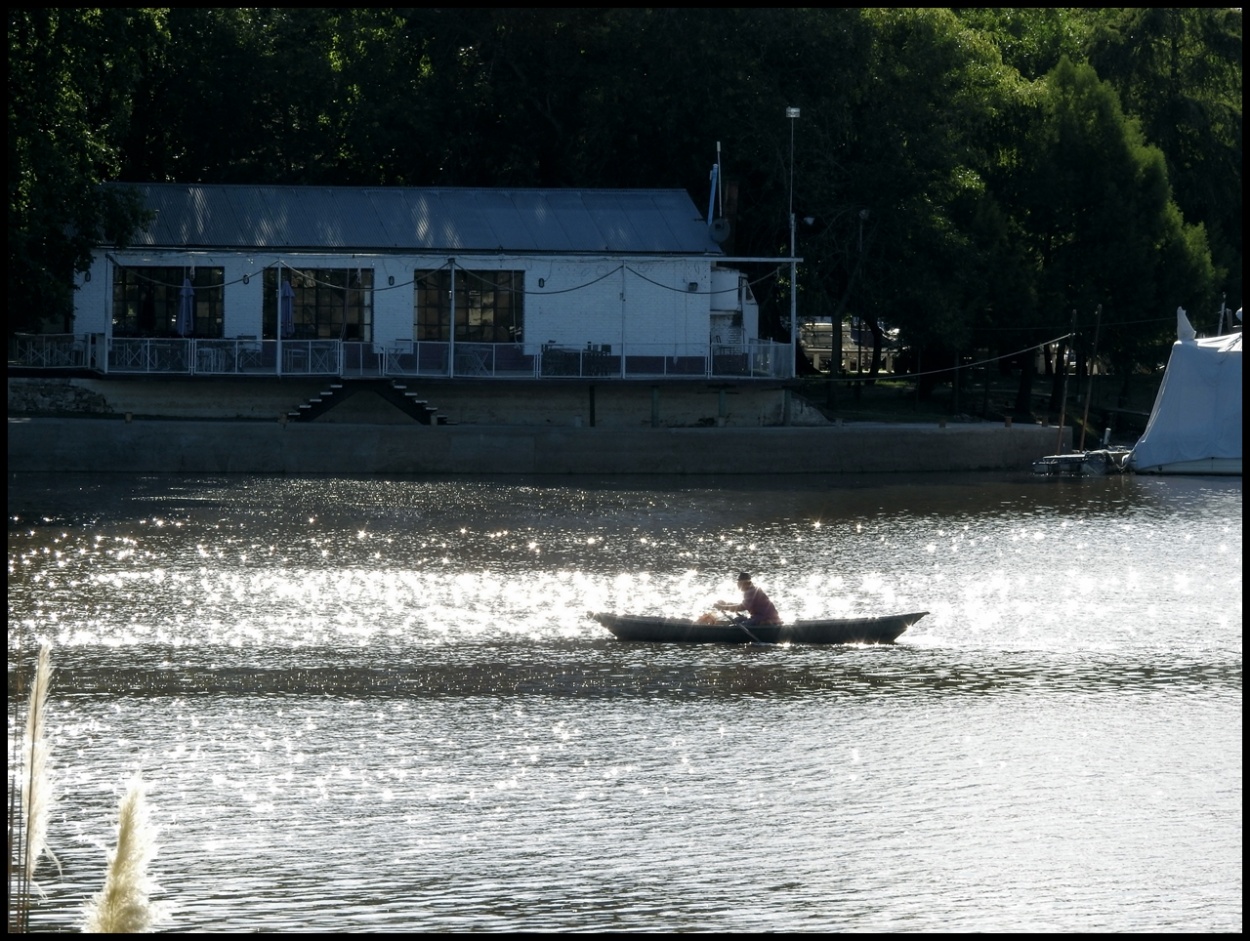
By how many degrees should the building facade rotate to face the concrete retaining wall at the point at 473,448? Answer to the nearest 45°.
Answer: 0° — it already faces it

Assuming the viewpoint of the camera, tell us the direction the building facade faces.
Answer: facing the viewer

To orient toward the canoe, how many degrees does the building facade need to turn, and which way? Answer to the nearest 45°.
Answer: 0° — it already faces it

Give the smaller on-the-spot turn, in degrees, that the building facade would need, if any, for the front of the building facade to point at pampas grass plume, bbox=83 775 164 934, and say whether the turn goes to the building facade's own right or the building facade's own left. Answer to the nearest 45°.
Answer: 0° — it already faces it
